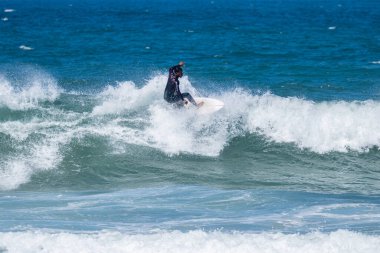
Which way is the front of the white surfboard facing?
to the viewer's right
